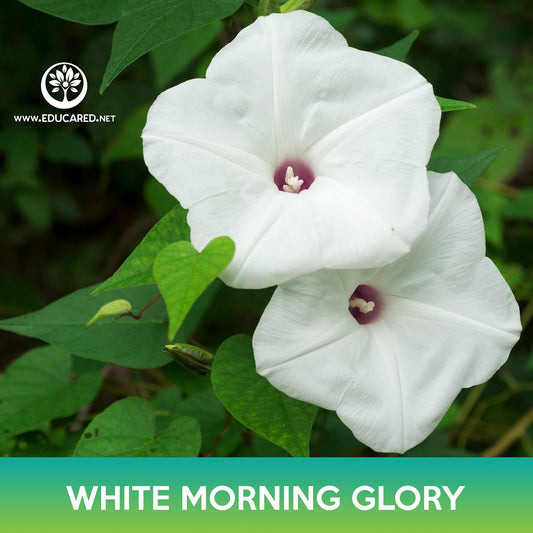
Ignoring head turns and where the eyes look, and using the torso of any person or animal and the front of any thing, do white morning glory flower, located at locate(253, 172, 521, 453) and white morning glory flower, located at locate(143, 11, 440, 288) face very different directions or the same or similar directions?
same or similar directions

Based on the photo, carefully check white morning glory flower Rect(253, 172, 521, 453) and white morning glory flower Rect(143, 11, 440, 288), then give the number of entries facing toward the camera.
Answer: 2

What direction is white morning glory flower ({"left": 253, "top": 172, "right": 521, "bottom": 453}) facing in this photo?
toward the camera

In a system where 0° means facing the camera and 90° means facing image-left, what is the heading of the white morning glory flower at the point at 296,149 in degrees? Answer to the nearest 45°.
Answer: approximately 0°
